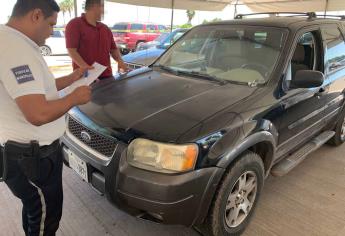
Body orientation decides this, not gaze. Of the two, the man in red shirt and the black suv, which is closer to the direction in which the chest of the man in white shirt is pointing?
the black suv

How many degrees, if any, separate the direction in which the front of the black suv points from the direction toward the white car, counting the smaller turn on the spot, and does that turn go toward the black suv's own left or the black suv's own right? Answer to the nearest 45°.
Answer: approximately 90° to the black suv's own right

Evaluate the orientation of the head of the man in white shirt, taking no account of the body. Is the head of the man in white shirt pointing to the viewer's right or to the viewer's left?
to the viewer's right

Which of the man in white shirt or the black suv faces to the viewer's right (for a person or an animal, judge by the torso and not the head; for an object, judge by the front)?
the man in white shirt

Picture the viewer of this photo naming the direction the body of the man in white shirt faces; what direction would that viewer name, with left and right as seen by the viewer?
facing to the right of the viewer
